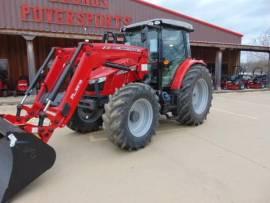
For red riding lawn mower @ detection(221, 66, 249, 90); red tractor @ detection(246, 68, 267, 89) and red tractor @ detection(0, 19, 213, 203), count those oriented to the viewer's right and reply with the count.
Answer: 0

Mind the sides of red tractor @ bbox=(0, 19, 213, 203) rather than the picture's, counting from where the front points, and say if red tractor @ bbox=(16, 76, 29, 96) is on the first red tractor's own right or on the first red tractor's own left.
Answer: on the first red tractor's own right

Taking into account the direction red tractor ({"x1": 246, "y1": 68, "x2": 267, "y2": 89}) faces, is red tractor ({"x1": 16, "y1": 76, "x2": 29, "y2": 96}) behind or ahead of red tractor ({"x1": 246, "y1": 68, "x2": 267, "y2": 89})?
ahead

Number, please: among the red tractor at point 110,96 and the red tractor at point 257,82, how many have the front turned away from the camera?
0

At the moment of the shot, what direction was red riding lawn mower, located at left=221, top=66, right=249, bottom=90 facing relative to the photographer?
facing the viewer and to the left of the viewer

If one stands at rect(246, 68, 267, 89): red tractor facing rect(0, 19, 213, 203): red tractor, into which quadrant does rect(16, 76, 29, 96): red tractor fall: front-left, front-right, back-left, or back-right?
front-right

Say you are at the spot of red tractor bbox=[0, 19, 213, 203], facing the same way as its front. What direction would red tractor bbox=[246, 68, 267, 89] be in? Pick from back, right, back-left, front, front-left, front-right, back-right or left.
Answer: back

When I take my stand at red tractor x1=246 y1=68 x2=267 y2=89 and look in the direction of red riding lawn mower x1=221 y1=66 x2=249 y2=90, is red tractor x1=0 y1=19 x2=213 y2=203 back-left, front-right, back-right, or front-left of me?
front-left

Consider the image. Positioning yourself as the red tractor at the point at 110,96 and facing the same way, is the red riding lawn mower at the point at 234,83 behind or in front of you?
behind

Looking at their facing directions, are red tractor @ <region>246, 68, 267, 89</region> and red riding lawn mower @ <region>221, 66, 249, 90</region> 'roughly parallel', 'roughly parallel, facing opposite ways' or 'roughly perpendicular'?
roughly parallel

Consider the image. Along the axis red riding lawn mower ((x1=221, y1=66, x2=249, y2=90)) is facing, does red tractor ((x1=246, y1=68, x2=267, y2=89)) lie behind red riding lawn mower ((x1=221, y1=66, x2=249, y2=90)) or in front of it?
behind
